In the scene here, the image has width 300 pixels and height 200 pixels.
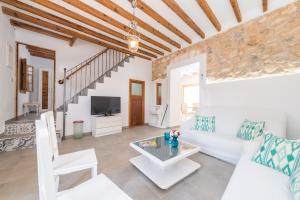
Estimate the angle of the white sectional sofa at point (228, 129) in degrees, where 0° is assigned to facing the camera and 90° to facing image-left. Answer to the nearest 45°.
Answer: approximately 45°

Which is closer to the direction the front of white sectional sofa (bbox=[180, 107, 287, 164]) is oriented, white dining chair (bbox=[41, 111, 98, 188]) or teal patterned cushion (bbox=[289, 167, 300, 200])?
the white dining chair

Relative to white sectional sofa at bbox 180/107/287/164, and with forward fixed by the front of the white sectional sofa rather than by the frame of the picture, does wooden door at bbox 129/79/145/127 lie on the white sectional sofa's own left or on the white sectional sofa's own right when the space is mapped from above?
on the white sectional sofa's own right

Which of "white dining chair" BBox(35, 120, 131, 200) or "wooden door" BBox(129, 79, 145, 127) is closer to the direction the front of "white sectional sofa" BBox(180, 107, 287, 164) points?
the white dining chair
